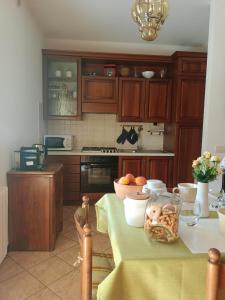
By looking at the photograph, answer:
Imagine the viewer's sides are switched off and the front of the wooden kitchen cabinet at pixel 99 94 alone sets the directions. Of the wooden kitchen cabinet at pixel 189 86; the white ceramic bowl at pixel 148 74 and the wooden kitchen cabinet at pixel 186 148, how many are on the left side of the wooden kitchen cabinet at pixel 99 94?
3

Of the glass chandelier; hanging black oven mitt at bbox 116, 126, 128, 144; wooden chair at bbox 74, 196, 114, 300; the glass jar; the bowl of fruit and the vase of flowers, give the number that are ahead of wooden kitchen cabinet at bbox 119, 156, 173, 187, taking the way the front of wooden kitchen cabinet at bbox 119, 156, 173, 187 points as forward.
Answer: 5

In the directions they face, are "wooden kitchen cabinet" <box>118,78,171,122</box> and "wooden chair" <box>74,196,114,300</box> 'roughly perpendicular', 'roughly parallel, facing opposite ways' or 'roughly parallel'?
roughly perpendicular

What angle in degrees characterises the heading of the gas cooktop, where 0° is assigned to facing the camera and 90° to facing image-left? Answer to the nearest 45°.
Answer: approximately 0°

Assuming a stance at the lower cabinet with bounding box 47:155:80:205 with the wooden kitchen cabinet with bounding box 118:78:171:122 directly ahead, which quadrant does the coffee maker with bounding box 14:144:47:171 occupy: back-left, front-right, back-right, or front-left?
back-right

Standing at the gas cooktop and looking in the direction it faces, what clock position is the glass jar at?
The glass jar is roughly at 12 o'clock from the gas cooktop.

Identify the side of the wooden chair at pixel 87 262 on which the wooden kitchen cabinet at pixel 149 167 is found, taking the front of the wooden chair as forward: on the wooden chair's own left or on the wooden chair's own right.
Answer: on the wooden chair's own left

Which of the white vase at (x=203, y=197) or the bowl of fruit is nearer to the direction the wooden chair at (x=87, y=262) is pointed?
the white vase
